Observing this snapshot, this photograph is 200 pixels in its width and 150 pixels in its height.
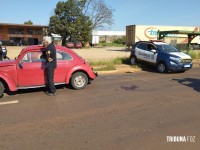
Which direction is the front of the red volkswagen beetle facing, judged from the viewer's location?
facing to the left of the viewer
